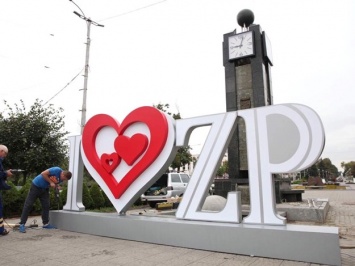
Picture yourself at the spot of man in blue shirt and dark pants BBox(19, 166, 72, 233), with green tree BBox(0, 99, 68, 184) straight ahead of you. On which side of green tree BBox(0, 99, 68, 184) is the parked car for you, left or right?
right

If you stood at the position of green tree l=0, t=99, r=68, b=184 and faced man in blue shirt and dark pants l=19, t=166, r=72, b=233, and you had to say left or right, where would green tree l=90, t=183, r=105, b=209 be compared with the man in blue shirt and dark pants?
left

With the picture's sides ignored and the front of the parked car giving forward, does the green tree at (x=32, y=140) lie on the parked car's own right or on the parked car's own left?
on the parked car's own left

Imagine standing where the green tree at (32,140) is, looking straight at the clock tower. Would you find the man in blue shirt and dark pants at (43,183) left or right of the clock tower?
right
